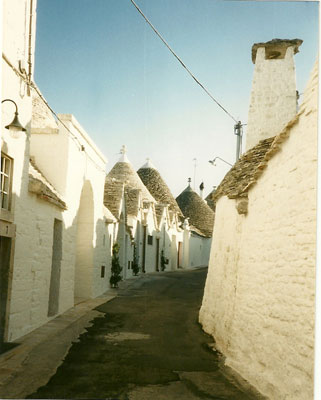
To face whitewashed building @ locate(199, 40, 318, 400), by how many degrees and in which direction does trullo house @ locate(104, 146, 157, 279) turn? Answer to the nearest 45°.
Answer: approximately 45° to its right

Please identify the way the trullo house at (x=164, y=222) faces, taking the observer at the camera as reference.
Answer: facing the viewer and to the right of the viewer

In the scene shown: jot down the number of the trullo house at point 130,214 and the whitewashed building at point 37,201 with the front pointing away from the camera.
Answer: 0

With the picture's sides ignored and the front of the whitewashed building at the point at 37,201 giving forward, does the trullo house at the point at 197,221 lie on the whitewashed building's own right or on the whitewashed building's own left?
on the whitewashed building's own left

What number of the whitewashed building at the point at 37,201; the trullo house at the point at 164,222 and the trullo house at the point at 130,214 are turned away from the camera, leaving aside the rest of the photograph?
0

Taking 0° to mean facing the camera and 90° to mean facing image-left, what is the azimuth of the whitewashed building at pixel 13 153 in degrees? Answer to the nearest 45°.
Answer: approximately 270°

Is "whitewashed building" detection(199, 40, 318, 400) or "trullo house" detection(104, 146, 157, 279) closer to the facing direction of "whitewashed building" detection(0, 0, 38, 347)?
the whitewashed building

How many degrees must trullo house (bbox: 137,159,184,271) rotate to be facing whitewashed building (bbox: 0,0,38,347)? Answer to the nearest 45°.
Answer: approximately 45° to its right

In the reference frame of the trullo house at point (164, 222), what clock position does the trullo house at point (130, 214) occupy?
the trullo house at point (130, 214) is roughly at 2 o'clock from the trullo house at point (164, 222).

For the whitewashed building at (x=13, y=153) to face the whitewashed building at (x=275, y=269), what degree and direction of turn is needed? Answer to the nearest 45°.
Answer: approximately 45° to its right

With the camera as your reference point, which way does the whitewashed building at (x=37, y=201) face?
facing to the right of the viewer
